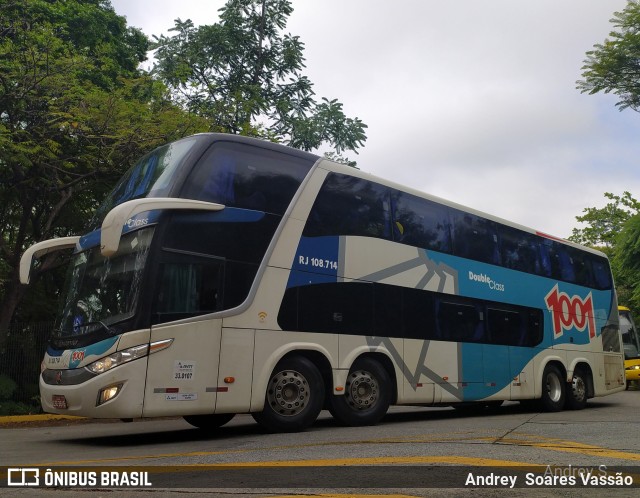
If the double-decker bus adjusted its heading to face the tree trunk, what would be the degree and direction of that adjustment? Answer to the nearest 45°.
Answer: approximately 90° to its right

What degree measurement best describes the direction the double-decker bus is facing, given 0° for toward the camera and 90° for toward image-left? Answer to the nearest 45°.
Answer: approximately 45°

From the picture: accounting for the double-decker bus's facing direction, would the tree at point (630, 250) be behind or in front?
behind

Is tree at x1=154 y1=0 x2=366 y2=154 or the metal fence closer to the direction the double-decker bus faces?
the metal fence

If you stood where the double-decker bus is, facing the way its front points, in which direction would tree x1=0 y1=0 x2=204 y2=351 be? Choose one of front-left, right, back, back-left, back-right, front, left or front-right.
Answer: right

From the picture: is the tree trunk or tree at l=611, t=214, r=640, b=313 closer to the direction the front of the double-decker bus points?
the tree trunk

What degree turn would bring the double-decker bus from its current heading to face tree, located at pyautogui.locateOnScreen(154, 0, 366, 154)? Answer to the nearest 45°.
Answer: approximately 135° to its right

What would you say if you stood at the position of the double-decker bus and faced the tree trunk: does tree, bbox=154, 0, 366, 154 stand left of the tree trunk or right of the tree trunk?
right

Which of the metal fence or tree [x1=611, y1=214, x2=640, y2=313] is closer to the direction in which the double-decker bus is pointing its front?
the metal fence
